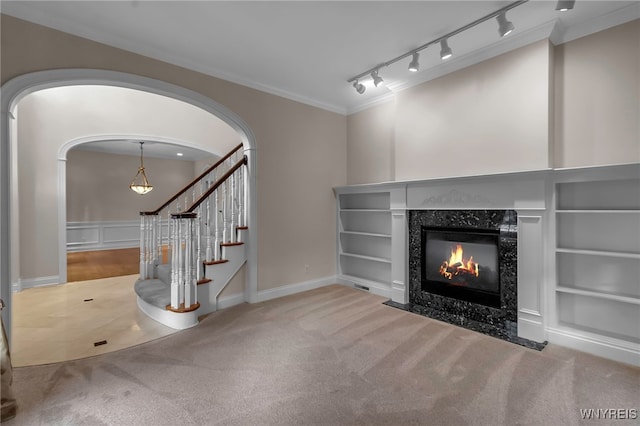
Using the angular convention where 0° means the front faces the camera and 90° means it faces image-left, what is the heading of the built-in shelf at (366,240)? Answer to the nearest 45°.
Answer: approximately 45°

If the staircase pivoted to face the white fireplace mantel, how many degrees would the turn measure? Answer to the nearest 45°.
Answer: approximately 90° to its left

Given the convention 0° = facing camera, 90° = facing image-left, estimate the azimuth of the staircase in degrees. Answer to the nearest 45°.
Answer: approximately 45°

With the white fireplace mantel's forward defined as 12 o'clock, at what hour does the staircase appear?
The staircase is roughly at 1 o'clock from the white fireplace mantel.

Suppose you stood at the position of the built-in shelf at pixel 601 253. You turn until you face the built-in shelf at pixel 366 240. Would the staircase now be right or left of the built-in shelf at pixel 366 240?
left

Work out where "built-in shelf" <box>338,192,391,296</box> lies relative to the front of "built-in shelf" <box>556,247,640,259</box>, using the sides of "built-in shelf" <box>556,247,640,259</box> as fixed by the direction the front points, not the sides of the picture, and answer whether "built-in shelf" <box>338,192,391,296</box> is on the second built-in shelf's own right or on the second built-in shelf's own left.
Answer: on the second built-in shelf's own right

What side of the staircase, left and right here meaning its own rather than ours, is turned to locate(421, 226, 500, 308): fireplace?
left

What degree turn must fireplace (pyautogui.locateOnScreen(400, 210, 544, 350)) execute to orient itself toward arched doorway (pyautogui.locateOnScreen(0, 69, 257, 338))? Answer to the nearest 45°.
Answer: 0° — it already faces it

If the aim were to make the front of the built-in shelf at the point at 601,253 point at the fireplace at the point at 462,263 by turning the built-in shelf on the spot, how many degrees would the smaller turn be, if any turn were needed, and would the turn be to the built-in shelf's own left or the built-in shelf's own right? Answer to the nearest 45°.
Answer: approximately 45° to the built-in shelf's own right

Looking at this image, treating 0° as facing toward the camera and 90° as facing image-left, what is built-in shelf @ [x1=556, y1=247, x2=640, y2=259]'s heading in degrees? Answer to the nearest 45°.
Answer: approximately 45°
